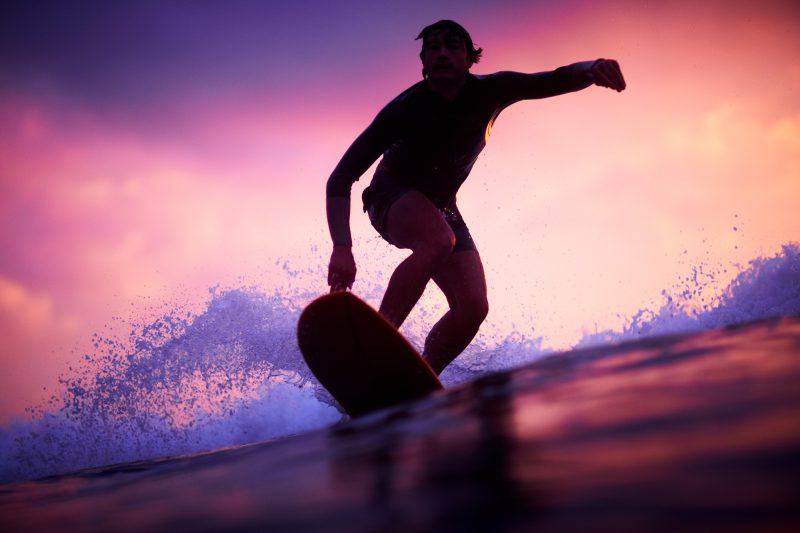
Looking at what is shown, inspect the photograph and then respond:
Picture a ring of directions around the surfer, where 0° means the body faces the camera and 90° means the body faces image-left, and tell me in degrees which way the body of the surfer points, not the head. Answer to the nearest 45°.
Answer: approximately 0°
